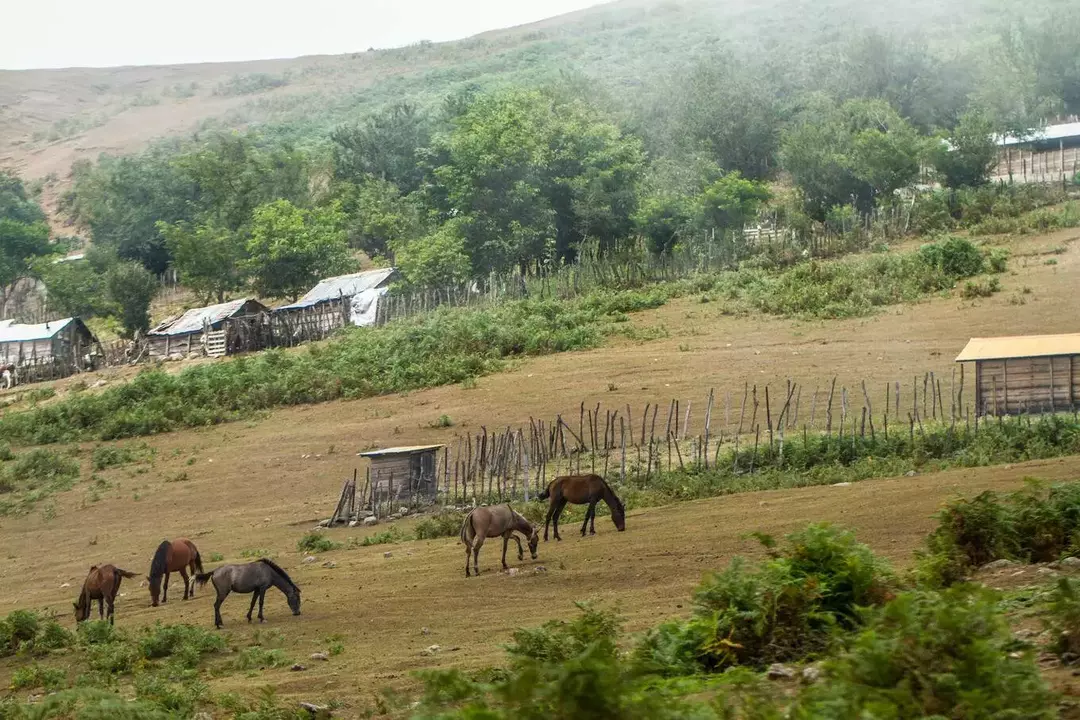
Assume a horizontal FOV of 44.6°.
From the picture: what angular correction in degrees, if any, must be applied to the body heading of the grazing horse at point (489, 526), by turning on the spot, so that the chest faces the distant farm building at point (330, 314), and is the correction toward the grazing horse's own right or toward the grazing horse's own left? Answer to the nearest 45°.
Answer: approximately 45° to the grazing horse's own left

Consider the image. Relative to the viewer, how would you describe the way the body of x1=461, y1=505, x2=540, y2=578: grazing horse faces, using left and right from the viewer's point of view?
facing away from the viewer and to the right of the viewer

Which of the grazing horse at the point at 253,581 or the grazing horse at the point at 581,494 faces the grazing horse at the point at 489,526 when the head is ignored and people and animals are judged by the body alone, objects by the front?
the grazing horse at the point at 253,581

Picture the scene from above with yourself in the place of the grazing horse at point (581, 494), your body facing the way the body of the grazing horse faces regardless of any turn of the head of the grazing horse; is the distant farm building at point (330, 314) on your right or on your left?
on your left

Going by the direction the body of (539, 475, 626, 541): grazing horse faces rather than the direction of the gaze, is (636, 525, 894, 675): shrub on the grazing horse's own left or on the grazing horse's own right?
on the grazing horse's own right

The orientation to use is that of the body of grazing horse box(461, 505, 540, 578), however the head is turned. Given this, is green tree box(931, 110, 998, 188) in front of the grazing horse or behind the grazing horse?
in front

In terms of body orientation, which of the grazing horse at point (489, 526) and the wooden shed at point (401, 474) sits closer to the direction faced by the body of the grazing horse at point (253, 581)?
the grazing horse

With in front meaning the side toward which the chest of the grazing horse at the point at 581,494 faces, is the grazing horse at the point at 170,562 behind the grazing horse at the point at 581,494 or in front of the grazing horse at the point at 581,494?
behind

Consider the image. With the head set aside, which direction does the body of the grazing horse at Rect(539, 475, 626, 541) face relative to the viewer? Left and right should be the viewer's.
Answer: facing to the right of the viewer

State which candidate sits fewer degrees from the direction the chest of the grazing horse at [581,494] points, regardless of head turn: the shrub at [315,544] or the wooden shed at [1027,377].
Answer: the wooden shed

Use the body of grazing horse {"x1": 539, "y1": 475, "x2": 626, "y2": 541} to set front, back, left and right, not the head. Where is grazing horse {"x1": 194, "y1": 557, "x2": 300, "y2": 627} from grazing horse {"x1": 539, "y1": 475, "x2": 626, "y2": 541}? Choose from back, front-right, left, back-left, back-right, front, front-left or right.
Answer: back-right

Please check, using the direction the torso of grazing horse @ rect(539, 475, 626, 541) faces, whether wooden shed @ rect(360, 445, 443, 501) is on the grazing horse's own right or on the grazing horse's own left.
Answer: on the grazing horse's own left

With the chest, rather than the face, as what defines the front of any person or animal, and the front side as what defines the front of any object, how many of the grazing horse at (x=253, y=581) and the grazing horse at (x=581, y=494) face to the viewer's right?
2

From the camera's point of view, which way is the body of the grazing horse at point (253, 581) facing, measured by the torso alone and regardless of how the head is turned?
to the viewer's right

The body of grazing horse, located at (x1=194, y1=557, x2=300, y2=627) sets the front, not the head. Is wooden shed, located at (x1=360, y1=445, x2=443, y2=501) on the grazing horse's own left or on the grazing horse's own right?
on the grazing horse's own left
